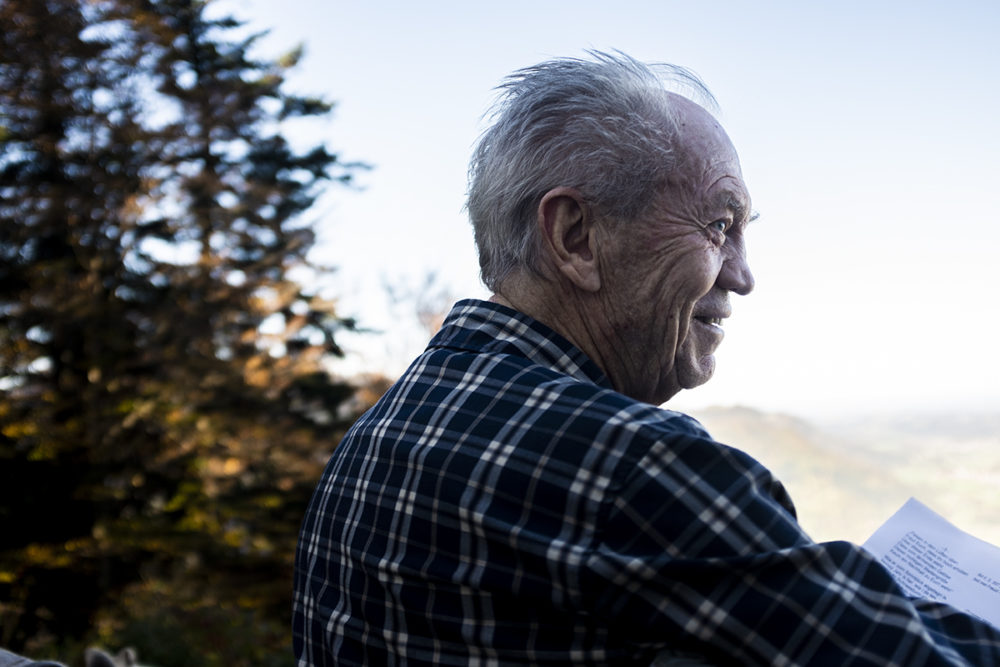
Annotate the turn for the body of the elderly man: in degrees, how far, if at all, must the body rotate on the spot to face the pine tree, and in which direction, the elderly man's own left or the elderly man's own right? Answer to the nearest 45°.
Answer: approximately 90° to the elderly man's own left

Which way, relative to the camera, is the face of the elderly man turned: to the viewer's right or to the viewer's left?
to the viewer's right

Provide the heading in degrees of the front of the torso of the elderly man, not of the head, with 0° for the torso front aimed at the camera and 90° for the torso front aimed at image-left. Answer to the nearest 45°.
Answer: approximately 225°
